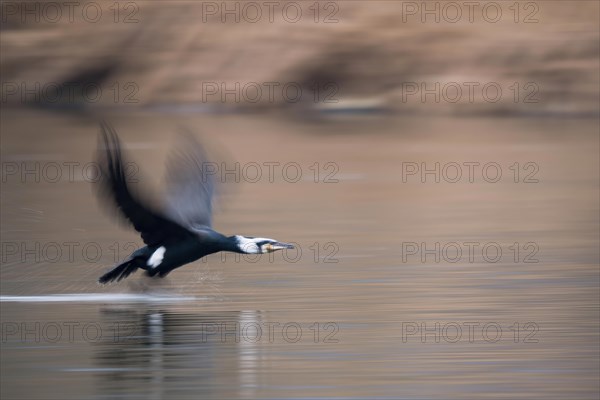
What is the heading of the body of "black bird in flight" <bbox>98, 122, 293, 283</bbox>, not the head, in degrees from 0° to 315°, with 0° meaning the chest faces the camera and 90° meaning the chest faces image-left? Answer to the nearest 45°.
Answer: approximately 270°
